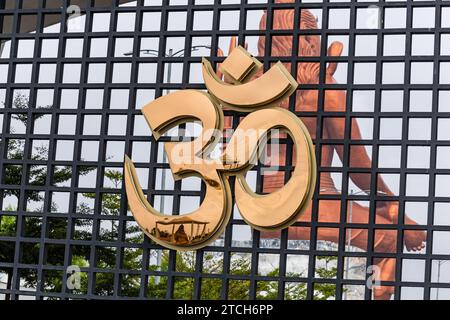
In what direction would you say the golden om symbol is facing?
toward the camera
